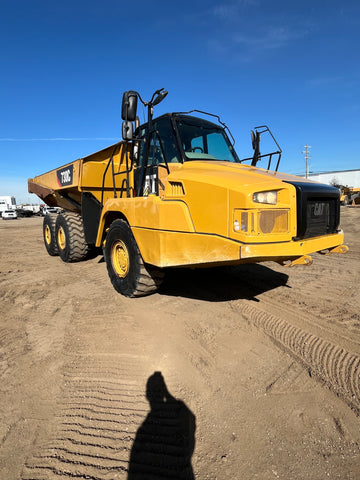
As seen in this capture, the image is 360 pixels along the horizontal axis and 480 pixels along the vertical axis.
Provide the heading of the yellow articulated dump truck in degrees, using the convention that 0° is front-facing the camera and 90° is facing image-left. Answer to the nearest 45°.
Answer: approximately 315°

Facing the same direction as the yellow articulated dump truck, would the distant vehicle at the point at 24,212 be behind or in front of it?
behind

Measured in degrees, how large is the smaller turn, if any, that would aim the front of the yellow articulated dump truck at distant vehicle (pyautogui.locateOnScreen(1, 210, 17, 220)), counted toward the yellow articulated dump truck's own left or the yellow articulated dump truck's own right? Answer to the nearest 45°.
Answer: approximately 180°
